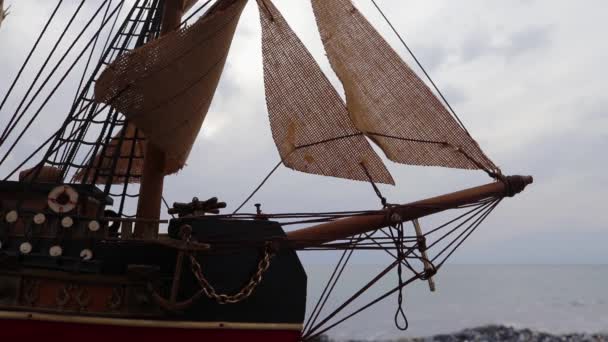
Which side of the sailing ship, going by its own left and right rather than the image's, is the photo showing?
right
